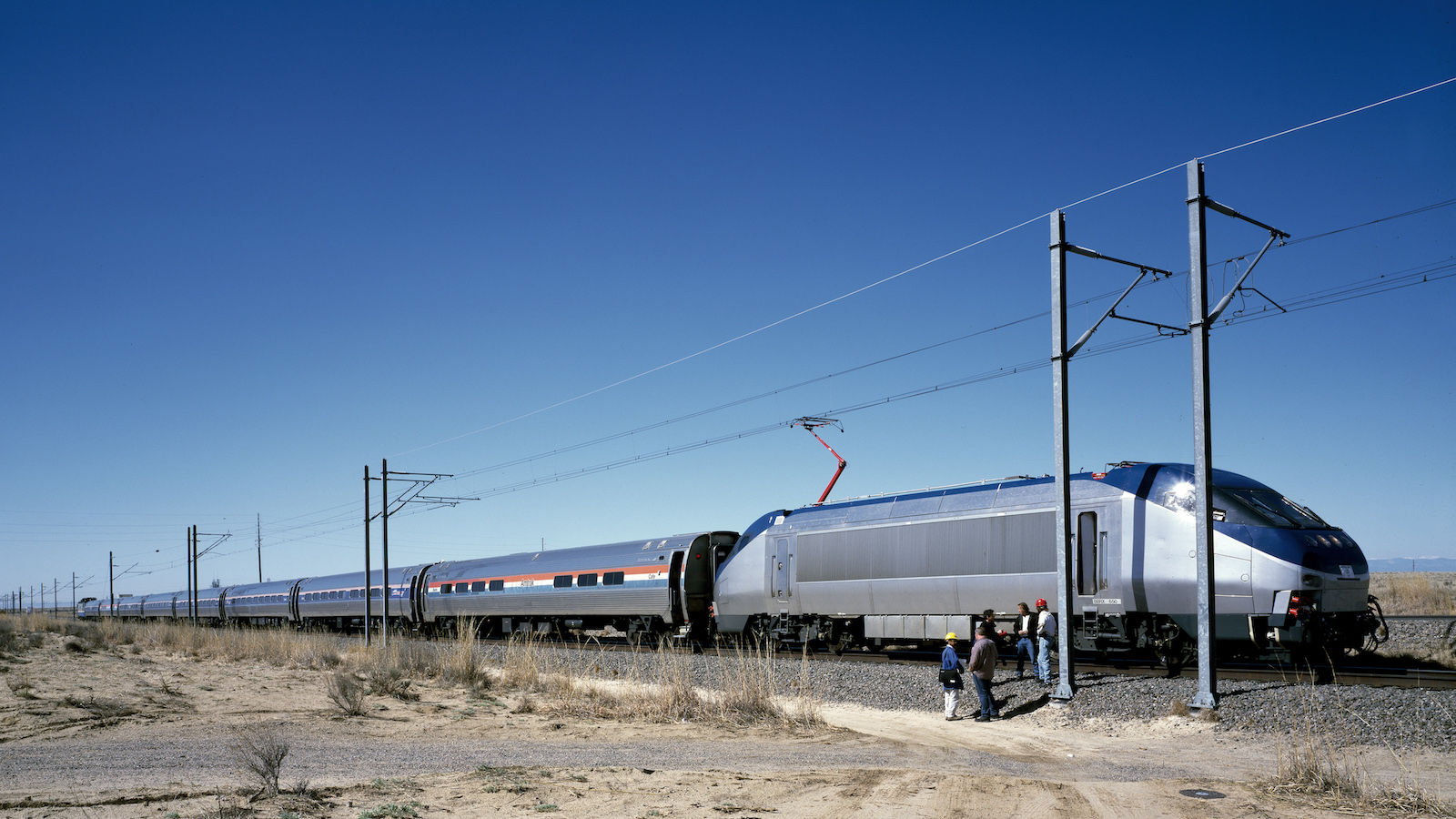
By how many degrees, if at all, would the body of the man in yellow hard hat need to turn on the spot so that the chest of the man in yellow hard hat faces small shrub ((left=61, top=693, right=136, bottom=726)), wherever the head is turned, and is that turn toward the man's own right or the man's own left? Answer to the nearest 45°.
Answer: approximately 180°

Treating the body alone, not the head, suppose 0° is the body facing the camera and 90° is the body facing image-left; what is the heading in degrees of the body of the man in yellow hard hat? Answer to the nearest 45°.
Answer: approximately 270°

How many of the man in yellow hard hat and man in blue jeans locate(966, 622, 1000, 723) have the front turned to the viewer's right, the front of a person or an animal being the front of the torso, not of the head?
1

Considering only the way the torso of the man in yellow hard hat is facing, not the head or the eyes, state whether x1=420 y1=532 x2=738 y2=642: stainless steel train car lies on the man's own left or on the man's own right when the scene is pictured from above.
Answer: on the man's own left

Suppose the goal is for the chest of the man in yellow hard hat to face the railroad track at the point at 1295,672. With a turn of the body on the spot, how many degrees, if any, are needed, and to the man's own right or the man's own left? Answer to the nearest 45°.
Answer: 0° — they already face it

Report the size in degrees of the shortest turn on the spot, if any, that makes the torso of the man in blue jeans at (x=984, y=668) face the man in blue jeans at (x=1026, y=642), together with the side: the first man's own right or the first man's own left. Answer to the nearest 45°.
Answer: approximately 45° to the first man's own right
